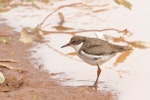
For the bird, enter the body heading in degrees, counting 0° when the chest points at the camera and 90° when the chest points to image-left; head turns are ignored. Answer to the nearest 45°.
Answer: approximately 90°
